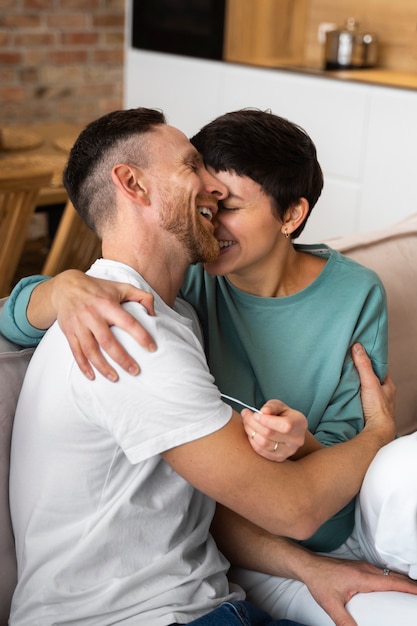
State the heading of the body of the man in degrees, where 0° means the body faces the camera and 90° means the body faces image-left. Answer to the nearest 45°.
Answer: approximately 270°

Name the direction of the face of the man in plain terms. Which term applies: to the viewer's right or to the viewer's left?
to the viewer's right

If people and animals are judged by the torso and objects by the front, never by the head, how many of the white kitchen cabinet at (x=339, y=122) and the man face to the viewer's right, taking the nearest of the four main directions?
1

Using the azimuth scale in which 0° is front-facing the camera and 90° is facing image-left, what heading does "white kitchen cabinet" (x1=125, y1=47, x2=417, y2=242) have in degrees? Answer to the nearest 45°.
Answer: approximately 45°
